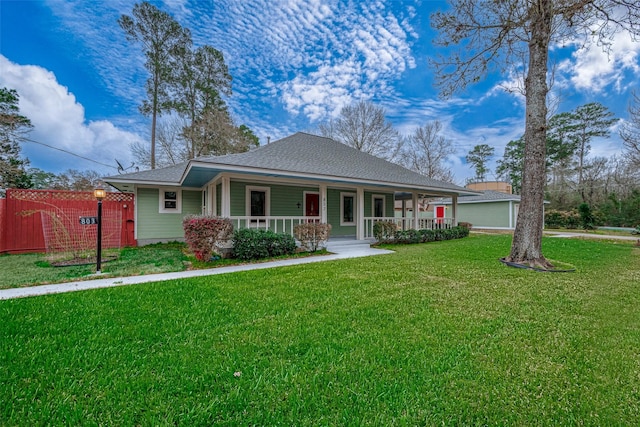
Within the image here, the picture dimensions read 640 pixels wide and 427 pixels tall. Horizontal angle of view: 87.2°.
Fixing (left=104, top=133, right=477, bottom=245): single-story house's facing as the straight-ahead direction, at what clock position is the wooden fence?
The wooden fence is roughly at 4 o'clock from the single-story house.

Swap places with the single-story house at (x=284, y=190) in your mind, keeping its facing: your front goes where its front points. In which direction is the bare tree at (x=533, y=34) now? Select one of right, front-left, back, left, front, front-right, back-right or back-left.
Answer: front

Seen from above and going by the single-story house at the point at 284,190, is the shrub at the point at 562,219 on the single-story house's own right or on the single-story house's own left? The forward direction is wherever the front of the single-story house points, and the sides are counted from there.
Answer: on the single-story house's own left

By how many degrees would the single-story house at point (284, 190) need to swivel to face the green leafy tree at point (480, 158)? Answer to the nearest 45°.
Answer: approximately 90° to its left

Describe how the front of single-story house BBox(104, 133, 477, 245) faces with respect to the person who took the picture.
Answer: facing the viewer and to the right of the viewer

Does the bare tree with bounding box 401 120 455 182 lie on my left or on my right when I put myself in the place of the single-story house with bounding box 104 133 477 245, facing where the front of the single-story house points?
on my left

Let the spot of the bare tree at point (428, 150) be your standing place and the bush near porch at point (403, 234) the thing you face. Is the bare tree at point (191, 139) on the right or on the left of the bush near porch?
right

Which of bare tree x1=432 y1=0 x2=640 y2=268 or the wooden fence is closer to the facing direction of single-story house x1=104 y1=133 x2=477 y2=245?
the bare tree

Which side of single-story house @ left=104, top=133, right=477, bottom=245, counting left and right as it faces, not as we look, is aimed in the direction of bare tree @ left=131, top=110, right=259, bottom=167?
back
